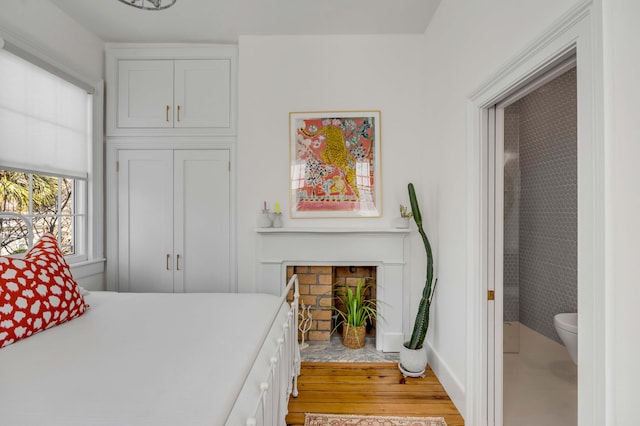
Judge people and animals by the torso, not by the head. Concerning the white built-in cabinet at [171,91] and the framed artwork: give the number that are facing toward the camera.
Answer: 2

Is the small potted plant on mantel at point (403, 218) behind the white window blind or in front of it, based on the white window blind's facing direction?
in front

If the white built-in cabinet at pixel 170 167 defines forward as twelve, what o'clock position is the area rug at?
The area rug is roughly at 11 o'clock from the white built-in cabinet.

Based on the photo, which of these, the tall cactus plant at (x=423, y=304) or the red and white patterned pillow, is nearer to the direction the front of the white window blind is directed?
the tall cactus plant

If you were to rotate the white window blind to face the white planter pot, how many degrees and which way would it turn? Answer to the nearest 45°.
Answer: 0° — it already faces it

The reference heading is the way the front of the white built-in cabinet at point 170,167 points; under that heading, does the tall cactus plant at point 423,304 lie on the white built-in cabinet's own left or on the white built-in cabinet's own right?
on the white built-in cabinet's own left

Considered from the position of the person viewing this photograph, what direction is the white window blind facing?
facing the viewer and to the right of the viewer

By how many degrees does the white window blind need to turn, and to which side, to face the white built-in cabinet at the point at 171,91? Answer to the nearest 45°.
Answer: approximately 45° to its left

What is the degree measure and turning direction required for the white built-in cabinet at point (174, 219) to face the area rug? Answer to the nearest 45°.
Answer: approximately 45° to its left

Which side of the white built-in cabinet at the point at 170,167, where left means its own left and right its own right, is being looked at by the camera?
front

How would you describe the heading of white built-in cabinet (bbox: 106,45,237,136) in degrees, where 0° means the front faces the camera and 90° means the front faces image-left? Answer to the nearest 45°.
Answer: approximately 0°

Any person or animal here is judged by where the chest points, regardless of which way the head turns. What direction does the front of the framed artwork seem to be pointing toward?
toward the camera

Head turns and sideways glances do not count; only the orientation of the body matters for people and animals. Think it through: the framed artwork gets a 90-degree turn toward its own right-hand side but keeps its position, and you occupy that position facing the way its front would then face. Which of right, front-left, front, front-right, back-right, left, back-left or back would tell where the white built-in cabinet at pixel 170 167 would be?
front
